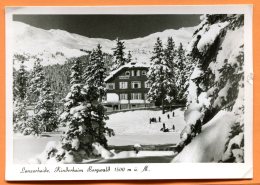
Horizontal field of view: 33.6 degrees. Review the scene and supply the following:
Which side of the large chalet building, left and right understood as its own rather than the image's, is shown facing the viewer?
front
